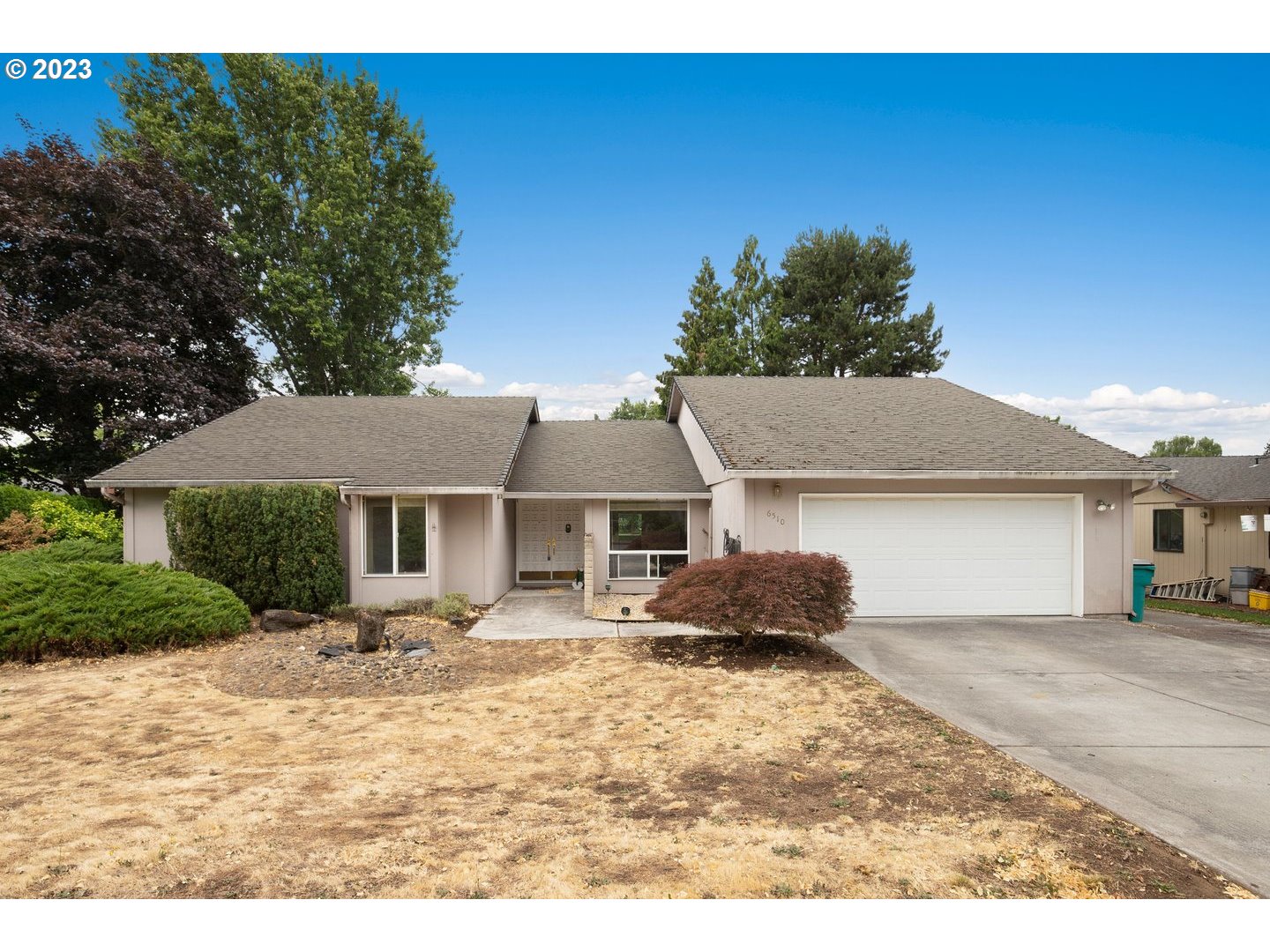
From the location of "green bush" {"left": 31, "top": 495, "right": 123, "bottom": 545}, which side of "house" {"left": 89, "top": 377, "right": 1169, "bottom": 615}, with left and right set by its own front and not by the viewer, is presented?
right

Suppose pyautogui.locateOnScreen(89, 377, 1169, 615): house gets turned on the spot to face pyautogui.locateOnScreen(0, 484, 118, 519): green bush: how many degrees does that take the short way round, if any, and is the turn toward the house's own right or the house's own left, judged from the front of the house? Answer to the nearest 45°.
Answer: approximately 90° to the house's own right

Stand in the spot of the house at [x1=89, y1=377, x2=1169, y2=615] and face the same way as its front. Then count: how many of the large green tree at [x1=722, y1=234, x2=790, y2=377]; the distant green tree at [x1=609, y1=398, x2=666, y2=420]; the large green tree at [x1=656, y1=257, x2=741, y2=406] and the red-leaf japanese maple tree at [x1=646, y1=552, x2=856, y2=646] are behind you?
3

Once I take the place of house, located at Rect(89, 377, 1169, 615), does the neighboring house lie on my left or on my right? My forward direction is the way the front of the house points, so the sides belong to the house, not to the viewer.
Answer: on my left

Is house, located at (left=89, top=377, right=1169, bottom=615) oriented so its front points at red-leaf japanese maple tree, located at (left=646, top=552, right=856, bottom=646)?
yes

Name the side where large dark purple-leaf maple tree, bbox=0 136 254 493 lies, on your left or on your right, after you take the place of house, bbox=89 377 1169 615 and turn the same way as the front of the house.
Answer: on your right

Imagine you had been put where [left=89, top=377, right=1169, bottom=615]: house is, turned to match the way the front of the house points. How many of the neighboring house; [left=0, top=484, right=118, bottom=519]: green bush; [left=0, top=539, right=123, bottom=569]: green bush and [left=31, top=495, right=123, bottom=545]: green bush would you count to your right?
3

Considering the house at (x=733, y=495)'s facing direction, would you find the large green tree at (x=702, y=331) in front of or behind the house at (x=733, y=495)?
behind

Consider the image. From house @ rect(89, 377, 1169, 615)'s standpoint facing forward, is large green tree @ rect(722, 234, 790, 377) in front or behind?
behind

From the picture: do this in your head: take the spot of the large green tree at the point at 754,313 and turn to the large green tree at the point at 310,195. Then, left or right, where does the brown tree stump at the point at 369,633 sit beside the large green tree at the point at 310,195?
left

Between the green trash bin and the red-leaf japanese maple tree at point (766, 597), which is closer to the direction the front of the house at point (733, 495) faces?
the red-leaf japanese maple tree

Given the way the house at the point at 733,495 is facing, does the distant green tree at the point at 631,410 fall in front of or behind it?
behind

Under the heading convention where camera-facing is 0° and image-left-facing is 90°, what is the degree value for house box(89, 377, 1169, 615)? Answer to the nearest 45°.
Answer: approximately 0°

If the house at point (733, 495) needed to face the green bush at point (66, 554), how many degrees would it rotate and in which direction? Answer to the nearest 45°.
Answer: approximately 90° to its right
